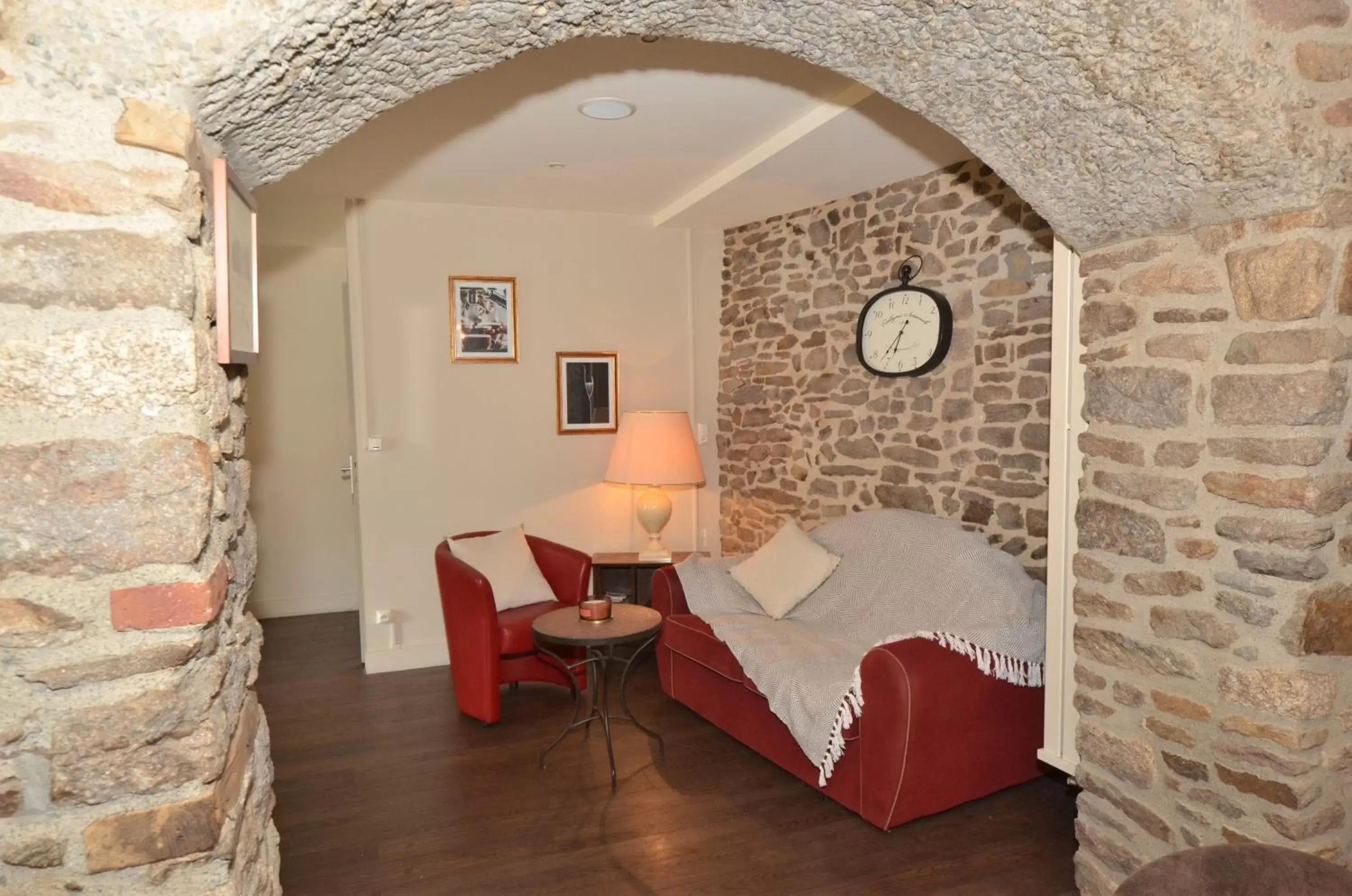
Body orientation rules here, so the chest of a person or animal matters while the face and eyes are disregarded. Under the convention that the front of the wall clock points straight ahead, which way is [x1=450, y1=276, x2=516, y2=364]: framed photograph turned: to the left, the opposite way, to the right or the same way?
to the left

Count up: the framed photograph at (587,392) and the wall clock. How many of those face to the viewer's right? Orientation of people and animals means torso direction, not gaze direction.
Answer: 0

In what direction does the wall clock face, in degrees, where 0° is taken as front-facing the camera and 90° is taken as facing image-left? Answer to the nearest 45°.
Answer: approximately 45°

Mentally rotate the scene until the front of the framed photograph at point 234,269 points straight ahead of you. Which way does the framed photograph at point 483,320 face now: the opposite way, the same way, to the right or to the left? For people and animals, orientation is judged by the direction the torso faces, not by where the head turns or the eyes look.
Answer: to the right

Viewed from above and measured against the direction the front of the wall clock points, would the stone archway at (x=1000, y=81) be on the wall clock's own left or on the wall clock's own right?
on the wall clock's own left

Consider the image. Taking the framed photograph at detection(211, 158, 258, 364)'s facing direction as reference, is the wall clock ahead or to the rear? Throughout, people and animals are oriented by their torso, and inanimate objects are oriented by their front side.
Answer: ahead

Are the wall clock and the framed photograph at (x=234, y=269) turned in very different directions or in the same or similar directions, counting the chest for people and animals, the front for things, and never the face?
very different directions

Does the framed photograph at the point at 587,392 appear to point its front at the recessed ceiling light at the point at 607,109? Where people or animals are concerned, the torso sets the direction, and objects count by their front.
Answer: yes

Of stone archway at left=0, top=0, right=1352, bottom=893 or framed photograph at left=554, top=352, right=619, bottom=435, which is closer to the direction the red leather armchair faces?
the stone archway

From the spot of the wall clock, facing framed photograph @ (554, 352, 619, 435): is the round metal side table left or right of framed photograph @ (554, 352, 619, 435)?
left

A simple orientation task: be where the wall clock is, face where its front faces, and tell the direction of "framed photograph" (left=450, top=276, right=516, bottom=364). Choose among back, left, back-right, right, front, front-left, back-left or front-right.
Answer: front-right

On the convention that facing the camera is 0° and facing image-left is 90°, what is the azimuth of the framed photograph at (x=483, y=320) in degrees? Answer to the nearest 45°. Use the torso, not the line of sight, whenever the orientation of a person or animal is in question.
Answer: approximately 0°

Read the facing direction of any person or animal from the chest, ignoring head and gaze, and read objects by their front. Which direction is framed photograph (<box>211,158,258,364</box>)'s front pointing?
to the viewer's right

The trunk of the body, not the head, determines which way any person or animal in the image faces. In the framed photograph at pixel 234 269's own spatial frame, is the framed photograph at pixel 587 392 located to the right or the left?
on its left

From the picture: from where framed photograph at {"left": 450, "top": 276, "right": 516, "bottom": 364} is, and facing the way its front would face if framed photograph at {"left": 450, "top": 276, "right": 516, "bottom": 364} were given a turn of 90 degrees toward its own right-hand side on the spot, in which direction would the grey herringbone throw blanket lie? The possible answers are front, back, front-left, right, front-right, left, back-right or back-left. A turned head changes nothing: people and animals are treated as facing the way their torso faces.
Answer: back-left

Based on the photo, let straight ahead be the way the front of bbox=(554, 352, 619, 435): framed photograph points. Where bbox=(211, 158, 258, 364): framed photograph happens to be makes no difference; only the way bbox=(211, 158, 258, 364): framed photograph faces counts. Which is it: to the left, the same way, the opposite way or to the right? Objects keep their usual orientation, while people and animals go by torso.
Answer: to the left

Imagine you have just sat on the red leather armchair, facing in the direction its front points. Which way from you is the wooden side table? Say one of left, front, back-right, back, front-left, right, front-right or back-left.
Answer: left
